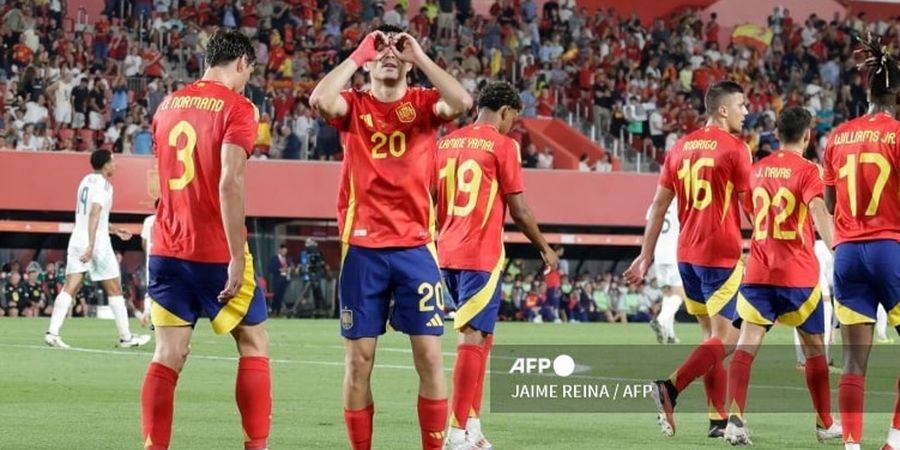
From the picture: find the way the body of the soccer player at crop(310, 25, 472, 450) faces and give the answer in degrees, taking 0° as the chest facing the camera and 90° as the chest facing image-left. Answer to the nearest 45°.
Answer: approximately 0°

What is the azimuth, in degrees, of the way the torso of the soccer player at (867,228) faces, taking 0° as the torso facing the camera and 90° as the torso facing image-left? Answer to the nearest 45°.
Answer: approximately 180°

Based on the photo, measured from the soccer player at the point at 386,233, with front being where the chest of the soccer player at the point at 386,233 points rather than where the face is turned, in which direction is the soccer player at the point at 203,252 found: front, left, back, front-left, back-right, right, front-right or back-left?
right

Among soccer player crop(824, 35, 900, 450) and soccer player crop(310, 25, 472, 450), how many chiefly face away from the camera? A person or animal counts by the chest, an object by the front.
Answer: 1

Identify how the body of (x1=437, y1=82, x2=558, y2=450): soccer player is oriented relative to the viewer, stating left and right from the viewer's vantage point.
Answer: facing away from the viewer and to the right of the viewer

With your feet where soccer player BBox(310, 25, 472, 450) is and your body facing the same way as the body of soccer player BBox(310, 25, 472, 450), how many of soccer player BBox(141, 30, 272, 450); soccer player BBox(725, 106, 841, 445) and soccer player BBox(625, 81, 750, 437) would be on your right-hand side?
1

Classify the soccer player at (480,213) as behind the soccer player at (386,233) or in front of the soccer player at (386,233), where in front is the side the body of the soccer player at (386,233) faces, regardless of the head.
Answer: behind

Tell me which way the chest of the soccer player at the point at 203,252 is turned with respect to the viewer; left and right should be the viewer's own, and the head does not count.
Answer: facing away from the viewer and to the right of the viewer

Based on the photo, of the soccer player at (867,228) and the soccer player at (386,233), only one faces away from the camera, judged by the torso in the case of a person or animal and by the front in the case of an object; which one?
the soccer player at (867,228)

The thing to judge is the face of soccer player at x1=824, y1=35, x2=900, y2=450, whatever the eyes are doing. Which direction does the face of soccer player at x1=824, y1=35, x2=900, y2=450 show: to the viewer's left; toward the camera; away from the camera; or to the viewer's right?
away from the camera

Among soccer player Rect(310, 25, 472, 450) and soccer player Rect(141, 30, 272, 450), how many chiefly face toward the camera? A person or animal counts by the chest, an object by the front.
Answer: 1
